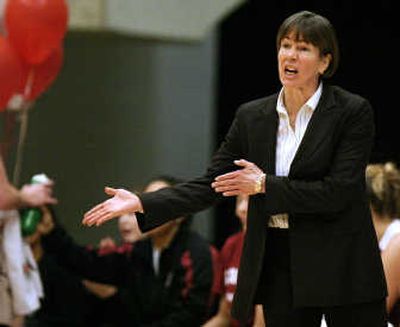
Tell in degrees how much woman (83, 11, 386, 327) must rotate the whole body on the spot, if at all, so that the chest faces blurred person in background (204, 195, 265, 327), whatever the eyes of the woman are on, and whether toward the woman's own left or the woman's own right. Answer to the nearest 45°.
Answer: approximately 135° to the woman's own right

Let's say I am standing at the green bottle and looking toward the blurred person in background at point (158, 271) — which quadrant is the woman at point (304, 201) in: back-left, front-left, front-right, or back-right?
front-right

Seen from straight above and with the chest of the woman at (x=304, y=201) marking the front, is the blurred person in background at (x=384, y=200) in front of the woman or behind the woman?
behind

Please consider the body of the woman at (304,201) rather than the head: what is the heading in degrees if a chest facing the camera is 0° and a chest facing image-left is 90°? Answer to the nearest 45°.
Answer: approximately 45°

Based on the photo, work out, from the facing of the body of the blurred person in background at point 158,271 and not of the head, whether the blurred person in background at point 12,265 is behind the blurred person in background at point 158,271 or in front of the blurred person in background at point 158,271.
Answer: in front

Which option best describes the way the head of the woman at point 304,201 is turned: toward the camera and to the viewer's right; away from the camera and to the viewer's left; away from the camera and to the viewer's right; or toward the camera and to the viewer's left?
toward the camera and to the viewer's left

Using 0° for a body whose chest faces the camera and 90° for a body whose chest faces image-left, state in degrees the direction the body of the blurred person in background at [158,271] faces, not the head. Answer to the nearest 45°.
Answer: approximately 45°

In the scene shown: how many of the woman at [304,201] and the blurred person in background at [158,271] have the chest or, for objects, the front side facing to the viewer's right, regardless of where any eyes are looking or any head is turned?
0
